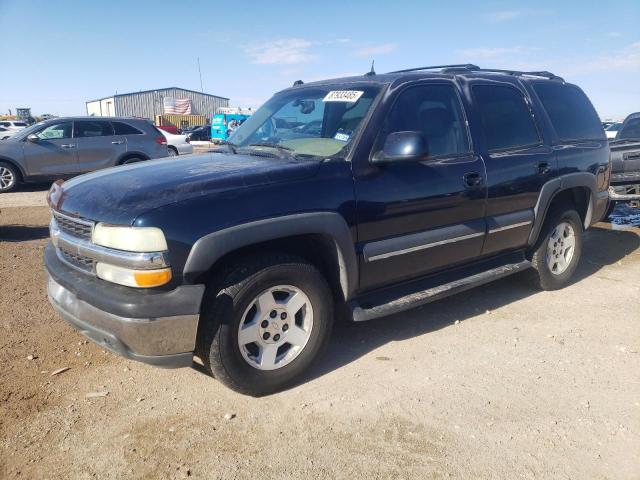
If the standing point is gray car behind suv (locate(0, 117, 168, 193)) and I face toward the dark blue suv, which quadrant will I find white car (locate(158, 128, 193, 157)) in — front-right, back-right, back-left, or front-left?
back-left

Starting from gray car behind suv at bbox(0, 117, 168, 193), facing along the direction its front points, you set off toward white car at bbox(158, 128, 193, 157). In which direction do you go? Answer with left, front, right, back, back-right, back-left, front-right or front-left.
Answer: back-right

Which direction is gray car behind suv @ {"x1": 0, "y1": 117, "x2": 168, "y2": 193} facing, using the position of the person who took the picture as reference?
facing to the left of the viewer

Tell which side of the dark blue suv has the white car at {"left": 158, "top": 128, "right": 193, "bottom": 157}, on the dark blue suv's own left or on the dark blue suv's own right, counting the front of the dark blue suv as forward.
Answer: on the dark blue suv's own right

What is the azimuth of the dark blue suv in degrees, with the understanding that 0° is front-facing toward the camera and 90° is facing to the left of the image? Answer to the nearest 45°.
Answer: approximately 45°

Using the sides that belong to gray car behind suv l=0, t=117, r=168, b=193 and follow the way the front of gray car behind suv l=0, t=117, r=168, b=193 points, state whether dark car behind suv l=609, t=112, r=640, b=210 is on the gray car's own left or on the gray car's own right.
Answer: on the gray car's own left

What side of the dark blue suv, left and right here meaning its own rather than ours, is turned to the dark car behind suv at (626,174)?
back

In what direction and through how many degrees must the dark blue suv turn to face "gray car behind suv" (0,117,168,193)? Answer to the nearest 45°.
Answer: approximately 90° to its right

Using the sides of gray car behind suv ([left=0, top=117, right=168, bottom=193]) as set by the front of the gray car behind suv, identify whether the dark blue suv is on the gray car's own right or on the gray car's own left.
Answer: on the gray car's own left
